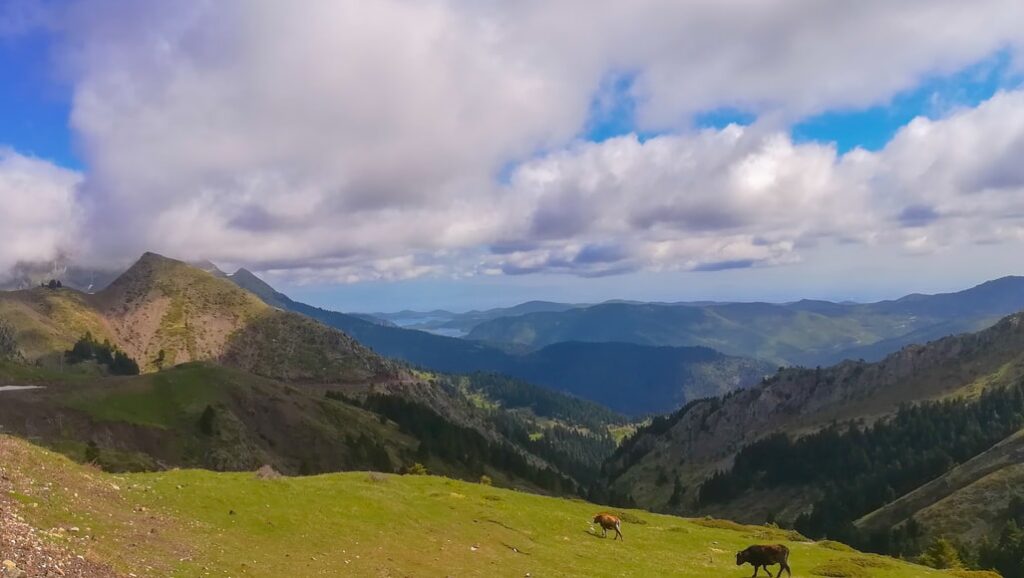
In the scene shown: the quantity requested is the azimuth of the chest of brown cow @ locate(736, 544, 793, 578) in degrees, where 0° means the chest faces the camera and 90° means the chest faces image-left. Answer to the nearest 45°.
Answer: approximately 90°

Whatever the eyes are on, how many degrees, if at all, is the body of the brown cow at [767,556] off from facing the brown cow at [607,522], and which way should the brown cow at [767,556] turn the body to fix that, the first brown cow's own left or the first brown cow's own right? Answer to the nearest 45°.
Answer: approximately 45° to the first brown cow's own right
